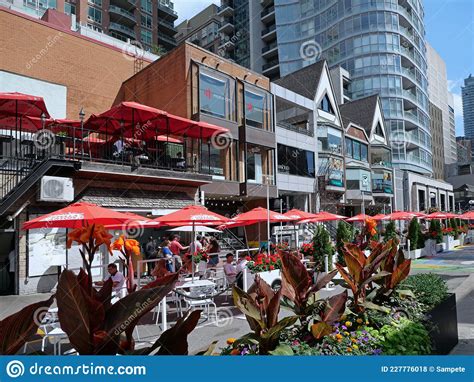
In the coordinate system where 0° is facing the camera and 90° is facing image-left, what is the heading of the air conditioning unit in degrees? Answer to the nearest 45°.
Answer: approximately 0°

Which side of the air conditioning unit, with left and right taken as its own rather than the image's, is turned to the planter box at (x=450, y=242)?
left

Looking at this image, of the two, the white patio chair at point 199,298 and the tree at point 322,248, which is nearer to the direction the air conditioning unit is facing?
the white patio chair

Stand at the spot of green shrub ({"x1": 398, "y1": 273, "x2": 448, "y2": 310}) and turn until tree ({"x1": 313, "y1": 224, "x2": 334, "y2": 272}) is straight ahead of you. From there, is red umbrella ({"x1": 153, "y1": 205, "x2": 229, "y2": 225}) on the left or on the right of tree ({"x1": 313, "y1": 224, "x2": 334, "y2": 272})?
left

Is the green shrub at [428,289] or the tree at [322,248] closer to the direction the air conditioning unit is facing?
the green shrub

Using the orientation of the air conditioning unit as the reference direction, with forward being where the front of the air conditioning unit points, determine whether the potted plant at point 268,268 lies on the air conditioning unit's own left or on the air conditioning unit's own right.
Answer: on the air conditioning unit's own left

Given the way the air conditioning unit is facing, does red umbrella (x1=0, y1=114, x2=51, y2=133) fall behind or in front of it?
behind

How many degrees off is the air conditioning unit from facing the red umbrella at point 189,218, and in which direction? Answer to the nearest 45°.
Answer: approximately 45° to its left

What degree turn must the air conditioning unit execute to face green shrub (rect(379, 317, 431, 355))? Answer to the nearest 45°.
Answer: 0° — it already faces it

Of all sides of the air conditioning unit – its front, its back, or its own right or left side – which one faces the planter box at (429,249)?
left

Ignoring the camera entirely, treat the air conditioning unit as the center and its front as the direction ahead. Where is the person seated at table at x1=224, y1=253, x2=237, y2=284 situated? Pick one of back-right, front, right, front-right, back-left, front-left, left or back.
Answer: front-left

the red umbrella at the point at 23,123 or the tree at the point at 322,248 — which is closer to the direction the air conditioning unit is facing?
the tree
